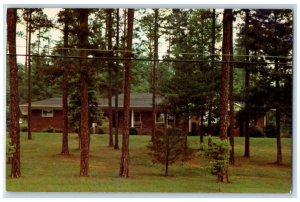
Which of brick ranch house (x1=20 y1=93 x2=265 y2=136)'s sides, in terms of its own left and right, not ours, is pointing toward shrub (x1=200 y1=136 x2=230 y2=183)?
front

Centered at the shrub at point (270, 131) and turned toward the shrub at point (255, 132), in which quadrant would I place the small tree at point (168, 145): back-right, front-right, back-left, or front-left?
front-left

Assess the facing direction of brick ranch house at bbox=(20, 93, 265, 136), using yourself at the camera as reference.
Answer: facing the viewer

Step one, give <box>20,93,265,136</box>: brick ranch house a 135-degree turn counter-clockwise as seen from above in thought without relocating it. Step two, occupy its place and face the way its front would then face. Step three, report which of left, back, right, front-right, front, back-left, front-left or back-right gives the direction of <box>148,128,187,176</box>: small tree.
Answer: back-right

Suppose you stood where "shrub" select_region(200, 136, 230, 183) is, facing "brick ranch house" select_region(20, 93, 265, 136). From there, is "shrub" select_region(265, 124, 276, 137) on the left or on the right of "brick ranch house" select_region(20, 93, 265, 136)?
right

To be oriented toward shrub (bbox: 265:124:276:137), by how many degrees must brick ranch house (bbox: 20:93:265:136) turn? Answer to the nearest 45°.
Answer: approximately 90° to its left
